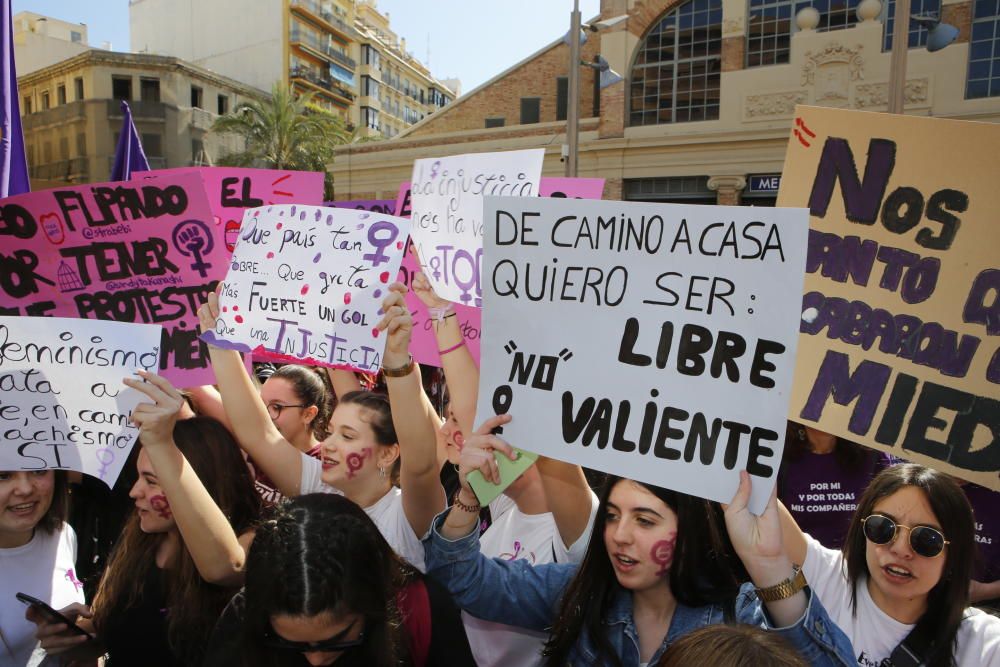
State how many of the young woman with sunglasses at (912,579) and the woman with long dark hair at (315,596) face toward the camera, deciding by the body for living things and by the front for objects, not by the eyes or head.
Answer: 2

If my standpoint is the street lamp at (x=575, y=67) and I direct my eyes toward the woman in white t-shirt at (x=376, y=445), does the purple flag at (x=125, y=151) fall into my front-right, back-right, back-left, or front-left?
front-right

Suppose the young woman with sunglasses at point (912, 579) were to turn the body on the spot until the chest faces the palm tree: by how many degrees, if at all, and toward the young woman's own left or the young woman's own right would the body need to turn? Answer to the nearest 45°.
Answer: approximately 135° to the young woman's own right

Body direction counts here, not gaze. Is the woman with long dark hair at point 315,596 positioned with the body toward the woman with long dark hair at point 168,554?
no

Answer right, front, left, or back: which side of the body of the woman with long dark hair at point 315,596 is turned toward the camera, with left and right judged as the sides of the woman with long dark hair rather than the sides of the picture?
front

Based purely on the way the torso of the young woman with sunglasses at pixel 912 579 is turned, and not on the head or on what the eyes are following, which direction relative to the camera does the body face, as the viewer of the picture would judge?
toward the camera

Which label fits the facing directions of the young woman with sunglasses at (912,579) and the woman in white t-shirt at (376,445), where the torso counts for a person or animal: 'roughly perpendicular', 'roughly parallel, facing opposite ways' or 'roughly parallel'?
roughly parallel

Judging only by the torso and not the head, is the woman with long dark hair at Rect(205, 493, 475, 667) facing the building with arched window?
no

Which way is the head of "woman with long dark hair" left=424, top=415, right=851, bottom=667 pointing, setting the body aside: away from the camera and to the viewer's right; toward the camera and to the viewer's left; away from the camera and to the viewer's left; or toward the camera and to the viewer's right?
toward the camera and to the viewer's left
